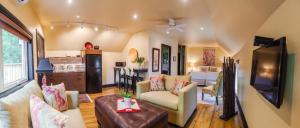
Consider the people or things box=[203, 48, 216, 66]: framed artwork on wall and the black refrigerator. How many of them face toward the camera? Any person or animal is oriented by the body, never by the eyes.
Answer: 2

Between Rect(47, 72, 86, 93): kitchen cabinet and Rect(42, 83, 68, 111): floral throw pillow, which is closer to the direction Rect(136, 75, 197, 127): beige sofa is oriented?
the floral throw pillow

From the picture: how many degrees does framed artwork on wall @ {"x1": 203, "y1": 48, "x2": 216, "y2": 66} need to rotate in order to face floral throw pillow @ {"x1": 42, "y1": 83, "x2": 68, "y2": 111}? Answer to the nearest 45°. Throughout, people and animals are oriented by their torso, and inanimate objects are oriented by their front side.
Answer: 0° — it already faces it

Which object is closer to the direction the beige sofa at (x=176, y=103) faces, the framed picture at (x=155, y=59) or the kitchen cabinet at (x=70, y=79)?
the kitchen cabinet

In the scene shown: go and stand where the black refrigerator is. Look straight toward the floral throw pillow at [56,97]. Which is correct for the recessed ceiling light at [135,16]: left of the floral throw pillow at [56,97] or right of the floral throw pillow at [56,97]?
left
